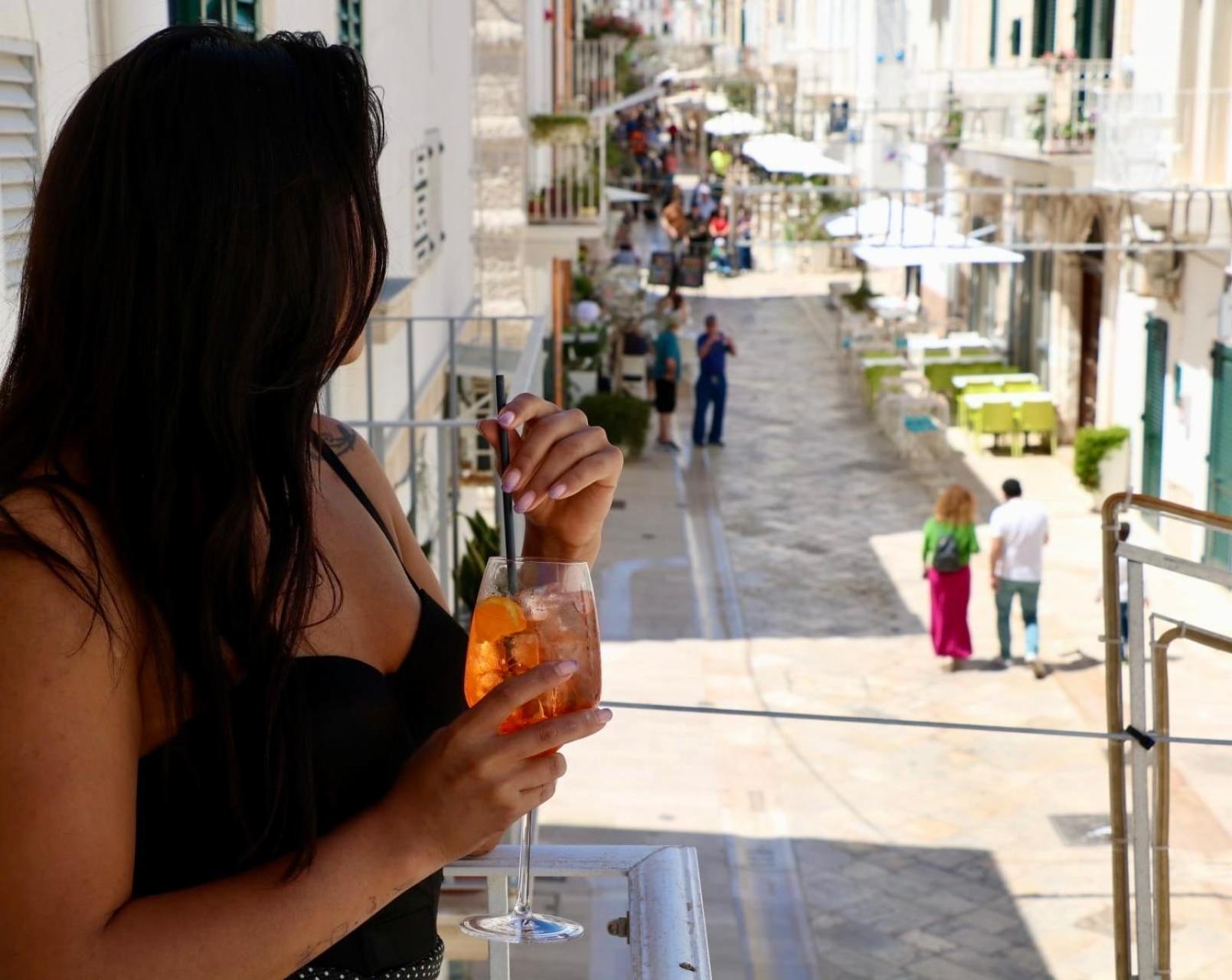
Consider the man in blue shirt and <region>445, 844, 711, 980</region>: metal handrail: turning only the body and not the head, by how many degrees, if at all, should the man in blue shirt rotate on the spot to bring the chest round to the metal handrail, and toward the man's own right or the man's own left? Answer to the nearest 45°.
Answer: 0° — they already face it

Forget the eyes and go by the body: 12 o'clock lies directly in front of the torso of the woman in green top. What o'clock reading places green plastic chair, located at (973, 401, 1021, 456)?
The green plastic chair is roughly at 12 o'clock from the woman in green top.

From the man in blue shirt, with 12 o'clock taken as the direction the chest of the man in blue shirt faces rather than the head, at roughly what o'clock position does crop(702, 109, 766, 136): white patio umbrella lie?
The white patio umbrella is roughly at 6 o'clock from the man in blue shirt.

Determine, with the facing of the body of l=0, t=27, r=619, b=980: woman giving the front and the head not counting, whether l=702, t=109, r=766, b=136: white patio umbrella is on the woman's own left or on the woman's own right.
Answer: on the woman's own left

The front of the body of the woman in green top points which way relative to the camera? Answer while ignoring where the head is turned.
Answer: away from the camera

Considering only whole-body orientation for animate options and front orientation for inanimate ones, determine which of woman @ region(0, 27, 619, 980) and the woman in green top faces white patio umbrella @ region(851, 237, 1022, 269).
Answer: the woman in green top

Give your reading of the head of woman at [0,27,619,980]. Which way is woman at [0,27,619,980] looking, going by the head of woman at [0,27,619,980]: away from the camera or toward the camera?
away from the camera

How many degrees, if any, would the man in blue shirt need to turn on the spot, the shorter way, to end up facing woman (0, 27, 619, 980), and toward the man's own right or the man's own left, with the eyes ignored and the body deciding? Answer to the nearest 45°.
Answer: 0° — they already face them
